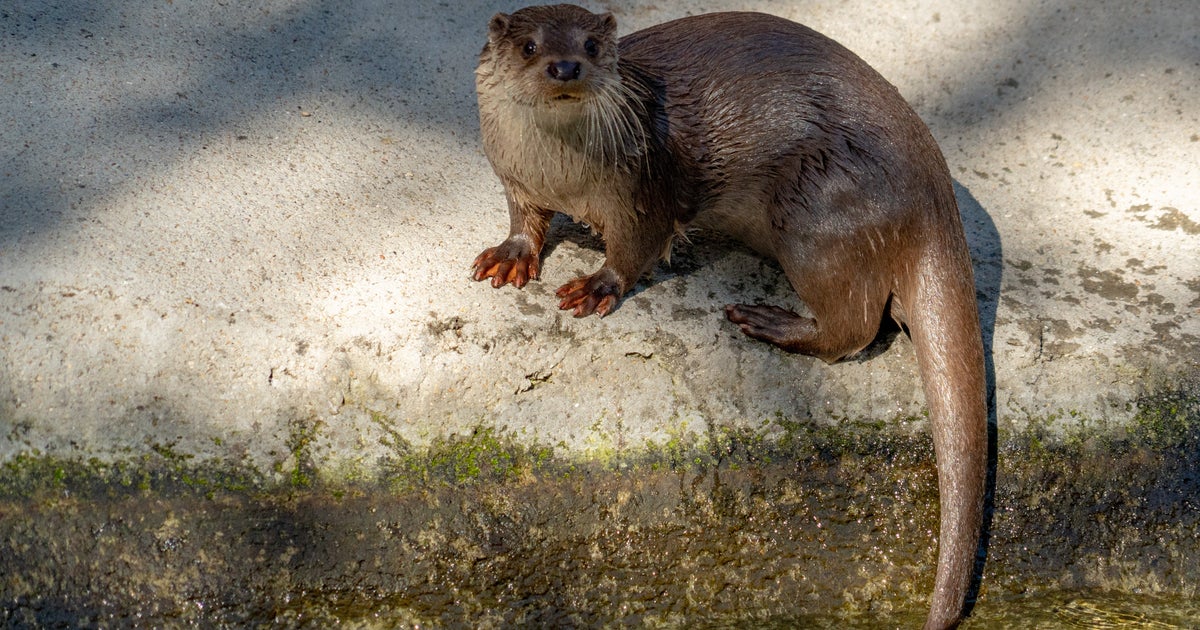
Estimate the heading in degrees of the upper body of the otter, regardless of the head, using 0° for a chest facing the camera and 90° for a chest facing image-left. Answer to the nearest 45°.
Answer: approximately 90°
